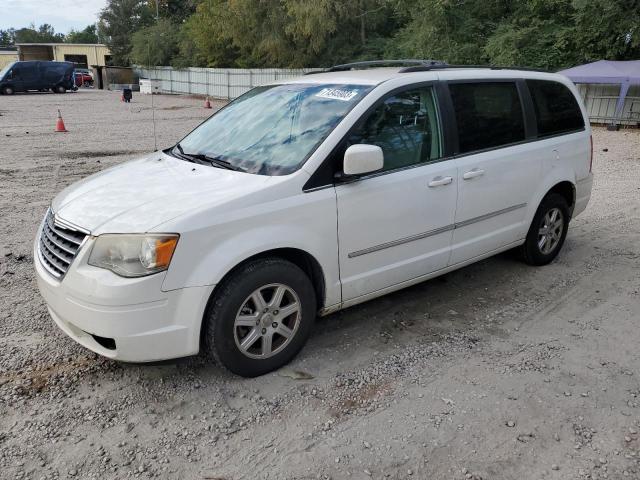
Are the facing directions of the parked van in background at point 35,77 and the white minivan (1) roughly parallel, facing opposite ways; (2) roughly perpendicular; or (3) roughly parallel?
roughly parallel

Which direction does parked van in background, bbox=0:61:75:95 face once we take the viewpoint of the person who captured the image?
facing to the left of the viewer

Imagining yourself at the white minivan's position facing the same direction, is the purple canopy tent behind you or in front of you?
behind

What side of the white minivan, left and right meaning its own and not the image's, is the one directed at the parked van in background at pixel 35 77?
right

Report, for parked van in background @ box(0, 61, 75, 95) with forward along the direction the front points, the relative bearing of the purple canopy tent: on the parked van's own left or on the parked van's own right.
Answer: on the parked van's own left

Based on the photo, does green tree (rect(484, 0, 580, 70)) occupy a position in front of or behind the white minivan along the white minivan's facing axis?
behind

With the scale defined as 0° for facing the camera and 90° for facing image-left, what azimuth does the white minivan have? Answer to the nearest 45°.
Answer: approximately 45°

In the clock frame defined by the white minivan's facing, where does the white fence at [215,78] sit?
The white fence is roughly at 4 o'clock from the white minivan.

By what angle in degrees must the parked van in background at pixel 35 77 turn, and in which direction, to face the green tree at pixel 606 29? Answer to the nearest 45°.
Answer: approximately 135° to its left

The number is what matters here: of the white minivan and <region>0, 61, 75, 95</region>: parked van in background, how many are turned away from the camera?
0

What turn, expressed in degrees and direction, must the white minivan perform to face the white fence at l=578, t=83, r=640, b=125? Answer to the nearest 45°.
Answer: approximately 180°

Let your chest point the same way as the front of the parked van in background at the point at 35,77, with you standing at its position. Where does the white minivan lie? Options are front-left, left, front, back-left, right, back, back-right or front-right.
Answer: left
